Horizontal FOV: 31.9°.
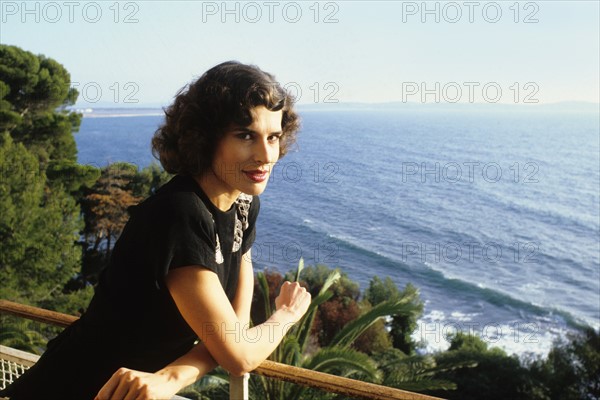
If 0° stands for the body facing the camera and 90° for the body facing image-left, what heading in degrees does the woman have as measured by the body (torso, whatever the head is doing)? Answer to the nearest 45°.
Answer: approximately 315°

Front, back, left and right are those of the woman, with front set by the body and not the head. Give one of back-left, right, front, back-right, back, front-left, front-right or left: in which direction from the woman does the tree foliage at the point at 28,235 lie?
back-left
